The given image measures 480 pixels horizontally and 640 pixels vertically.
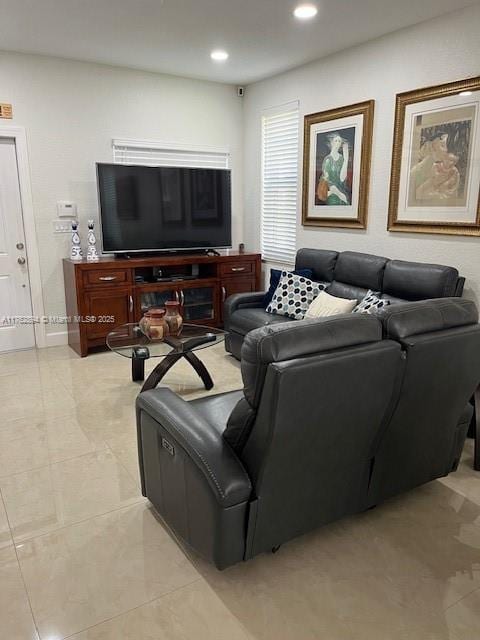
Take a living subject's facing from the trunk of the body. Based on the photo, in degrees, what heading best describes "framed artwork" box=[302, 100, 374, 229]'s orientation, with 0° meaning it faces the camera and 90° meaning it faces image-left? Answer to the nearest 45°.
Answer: approximately 45°

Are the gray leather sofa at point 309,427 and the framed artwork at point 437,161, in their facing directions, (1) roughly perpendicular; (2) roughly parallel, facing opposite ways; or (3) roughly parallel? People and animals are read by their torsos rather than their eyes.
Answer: roughly perpendicular

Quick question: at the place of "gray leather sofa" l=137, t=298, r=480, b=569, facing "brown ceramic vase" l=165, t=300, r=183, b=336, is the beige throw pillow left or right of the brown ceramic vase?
right

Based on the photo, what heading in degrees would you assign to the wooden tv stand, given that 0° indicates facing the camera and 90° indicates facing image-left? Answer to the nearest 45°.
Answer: approximately 315°

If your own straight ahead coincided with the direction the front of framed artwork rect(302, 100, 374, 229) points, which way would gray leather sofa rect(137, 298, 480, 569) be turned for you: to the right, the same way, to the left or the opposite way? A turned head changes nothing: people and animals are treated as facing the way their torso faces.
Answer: to the right

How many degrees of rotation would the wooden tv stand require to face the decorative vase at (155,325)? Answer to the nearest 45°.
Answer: approximately 45° to its right

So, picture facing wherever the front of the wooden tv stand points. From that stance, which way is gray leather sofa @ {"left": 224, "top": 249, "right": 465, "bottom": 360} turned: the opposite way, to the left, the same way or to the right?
to the right

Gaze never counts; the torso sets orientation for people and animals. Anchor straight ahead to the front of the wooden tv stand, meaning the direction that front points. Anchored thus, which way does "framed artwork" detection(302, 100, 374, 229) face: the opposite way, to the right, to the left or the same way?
to the right

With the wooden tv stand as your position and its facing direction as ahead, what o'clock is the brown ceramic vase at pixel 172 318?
The brown ceramic vase is roughly at 1 o'clock from the wooden tv stand.
